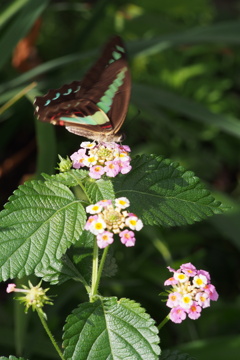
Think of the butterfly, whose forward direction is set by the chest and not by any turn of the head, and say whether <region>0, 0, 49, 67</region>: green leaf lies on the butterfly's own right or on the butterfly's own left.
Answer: on the butterfly's own left

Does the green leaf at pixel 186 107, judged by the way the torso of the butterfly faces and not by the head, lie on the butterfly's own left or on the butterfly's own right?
on the butterfly's own left

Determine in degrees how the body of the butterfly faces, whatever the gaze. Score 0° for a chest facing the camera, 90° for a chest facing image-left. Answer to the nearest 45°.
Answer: approximately 270°
